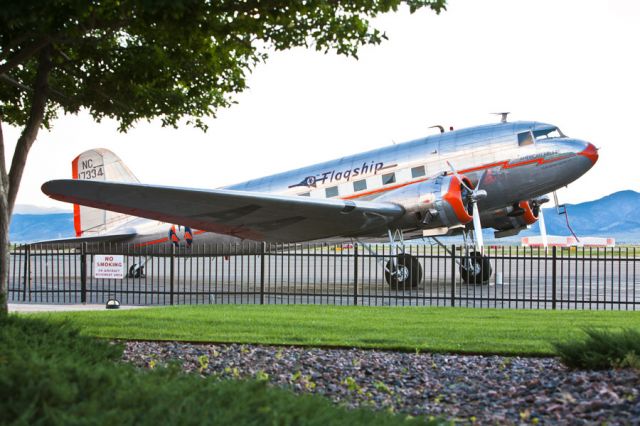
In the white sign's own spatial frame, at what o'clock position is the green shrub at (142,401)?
The green shrub is roughly at 12 o'clock from the white sign.

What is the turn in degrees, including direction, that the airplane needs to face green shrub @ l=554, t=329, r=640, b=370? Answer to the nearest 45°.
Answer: approximately 45° to its right

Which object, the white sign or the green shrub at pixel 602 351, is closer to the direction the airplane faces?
the green shrub

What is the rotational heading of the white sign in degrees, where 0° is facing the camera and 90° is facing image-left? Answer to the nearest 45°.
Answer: approximately 0°

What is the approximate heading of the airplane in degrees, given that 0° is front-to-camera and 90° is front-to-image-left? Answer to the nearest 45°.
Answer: approximately 315°

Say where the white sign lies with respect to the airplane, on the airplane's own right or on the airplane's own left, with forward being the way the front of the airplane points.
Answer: on the airplane's own right
